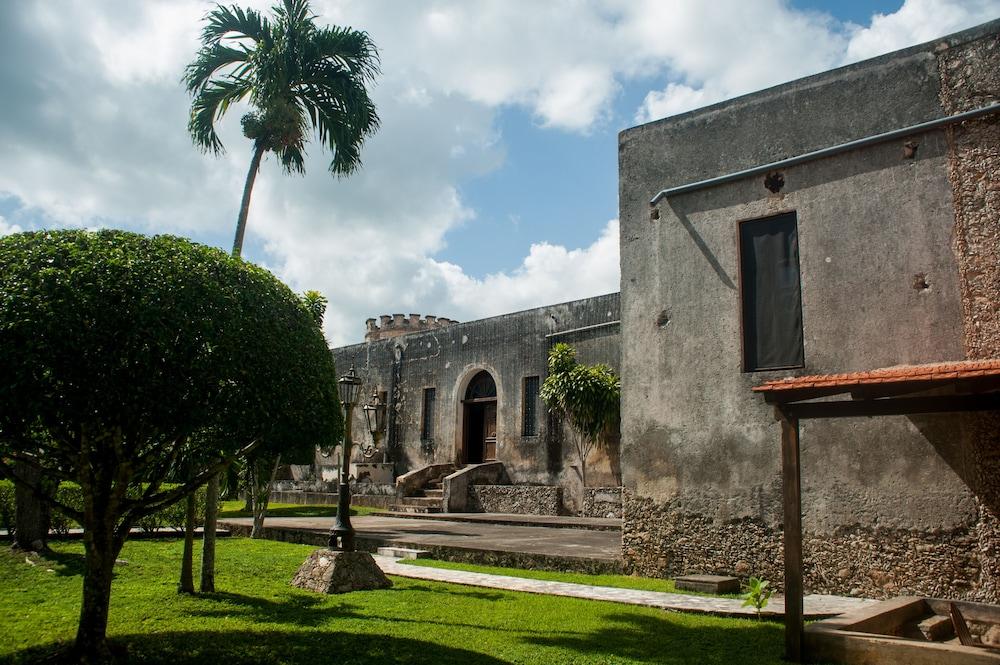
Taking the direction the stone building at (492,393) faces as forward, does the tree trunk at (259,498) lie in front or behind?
in front

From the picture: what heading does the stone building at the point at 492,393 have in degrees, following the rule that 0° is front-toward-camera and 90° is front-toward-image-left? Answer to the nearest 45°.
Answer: approximately 45°

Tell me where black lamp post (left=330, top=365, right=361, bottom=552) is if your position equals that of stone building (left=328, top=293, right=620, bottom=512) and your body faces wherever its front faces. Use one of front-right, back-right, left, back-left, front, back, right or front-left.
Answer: front-left

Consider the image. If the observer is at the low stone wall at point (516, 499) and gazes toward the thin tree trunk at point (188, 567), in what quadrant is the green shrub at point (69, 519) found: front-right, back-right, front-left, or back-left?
front-right

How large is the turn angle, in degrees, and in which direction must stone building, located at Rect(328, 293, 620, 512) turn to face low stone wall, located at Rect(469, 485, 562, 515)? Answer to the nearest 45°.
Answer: approximately 45° to its left

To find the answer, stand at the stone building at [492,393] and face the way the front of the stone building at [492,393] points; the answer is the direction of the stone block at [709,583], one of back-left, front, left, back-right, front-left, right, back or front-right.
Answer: front-left

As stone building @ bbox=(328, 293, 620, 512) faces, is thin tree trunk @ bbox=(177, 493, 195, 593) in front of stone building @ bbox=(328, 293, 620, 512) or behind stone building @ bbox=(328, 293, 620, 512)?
in front

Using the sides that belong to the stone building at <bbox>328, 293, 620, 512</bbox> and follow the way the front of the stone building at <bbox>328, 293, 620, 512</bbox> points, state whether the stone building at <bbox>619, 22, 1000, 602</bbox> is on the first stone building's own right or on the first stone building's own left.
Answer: on the first stone building's own left
